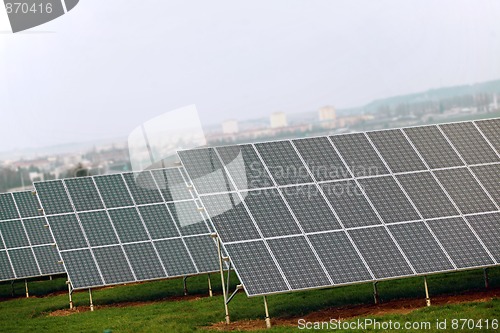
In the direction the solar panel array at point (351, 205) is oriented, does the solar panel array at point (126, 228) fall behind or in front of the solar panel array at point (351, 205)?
behind

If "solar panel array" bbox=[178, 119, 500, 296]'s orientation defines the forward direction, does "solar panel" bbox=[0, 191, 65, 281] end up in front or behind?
behind
